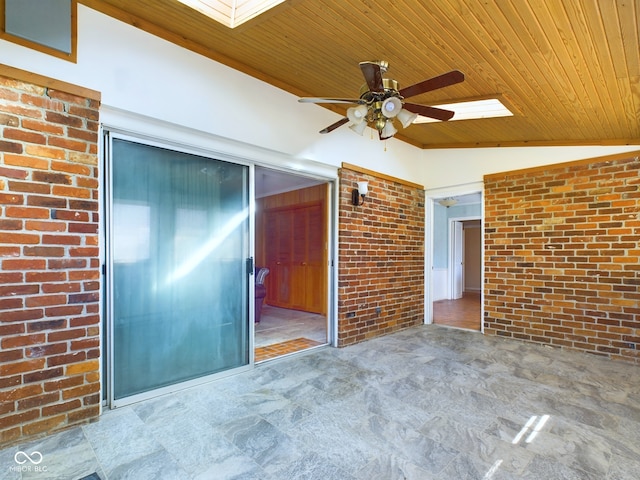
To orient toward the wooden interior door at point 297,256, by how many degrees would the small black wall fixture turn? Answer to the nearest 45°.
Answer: approximately 180°

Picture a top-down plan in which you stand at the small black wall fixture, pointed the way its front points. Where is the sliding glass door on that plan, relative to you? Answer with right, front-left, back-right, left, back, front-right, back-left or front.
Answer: right

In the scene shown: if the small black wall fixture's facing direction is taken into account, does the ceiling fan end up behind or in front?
in front

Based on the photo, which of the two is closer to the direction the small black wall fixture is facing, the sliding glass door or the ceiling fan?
the ceiling fan

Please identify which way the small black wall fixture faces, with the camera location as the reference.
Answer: facing the viewer and to the right of the viewer

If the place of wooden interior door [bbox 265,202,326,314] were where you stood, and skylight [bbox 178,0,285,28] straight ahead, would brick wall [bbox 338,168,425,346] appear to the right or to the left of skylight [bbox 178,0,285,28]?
left

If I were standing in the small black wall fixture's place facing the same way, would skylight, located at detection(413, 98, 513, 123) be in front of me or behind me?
in front

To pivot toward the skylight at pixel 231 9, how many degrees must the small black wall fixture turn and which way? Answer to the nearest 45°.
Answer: approximately 90° to its right

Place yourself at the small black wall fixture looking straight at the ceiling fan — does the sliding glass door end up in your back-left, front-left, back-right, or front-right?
front-right

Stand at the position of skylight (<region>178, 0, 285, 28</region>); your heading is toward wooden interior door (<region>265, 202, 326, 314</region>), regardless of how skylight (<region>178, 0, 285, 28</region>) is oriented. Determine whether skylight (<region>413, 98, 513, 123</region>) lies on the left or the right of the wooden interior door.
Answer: right
